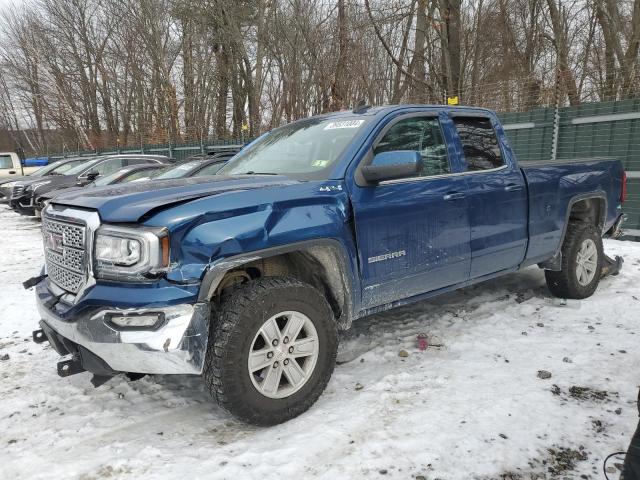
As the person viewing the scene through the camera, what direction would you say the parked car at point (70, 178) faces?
facing the viewer and to the left of the viewer

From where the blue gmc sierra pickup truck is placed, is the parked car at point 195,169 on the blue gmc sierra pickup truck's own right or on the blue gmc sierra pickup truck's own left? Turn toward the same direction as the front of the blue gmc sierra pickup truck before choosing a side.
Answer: on the blue gmc sierra pickup truck's own right

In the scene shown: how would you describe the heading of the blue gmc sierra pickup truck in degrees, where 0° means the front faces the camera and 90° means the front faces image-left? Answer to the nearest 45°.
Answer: approximately 45°

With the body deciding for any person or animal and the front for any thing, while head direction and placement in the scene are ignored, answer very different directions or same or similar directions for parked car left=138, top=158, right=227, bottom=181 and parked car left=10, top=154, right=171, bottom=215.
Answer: same or similar directions

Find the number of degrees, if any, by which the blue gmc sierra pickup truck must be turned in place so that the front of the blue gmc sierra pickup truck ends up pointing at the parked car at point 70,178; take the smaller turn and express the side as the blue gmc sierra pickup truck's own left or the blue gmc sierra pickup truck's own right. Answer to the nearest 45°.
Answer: approximately 90° to the blue gmc sierra pickup truck's own right

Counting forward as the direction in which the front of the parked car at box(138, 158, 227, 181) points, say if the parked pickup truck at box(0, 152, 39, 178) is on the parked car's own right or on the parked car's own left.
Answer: on the parked car's own right

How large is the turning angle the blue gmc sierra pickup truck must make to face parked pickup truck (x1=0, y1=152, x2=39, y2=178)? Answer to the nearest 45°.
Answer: approximately 90° to its right

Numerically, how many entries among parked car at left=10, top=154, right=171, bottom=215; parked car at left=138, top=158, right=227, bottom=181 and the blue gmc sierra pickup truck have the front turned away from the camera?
0

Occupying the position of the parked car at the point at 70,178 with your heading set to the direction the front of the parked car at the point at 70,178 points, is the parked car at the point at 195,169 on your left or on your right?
on your left

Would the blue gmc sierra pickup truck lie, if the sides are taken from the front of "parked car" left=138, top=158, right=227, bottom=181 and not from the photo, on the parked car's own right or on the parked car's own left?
on the parked car's own left

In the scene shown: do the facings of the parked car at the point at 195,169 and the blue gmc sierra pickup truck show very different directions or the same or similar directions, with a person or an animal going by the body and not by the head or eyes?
same or similar directions

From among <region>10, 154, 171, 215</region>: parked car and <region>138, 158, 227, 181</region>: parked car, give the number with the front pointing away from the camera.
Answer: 0
